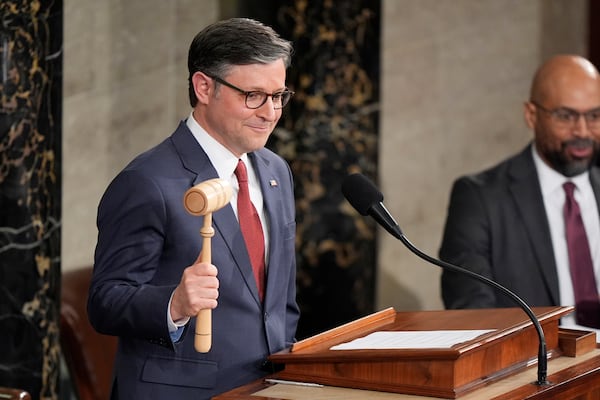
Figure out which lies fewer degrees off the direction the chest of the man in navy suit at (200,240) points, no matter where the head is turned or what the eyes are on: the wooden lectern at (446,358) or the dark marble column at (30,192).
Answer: the wooden lectern

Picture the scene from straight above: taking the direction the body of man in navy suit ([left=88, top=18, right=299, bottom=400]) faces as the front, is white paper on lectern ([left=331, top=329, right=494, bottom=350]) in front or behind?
in front

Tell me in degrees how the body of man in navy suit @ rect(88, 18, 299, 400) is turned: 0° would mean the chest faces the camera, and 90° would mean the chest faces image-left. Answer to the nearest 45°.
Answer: approximately 315°

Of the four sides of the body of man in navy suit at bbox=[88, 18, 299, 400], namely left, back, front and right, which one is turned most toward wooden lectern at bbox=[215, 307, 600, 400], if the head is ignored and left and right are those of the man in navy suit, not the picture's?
front

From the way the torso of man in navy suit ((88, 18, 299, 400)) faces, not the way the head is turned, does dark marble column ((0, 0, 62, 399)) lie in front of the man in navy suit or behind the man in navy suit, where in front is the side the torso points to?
behind

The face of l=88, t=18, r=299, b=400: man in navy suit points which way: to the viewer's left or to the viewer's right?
to the viewer's right

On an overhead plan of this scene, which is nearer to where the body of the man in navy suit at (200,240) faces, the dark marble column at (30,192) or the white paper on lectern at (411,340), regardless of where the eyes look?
the white paper on lectern

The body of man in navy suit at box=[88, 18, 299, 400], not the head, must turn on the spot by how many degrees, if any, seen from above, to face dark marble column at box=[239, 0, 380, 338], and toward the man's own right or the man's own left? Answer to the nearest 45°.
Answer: approximately 135° to the man's own left

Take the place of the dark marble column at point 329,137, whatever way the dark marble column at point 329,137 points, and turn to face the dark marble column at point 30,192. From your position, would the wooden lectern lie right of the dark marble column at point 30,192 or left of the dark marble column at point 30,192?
left
